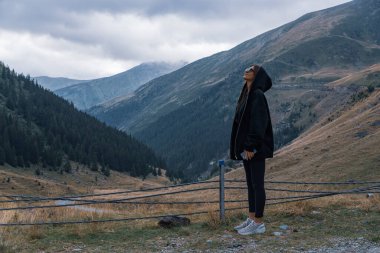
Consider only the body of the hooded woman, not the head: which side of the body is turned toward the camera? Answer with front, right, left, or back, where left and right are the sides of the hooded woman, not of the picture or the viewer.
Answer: left

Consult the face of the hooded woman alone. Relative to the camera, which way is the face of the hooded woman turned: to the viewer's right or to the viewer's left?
to the viewer's left
